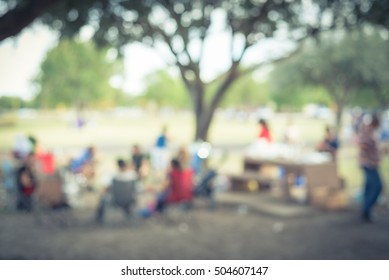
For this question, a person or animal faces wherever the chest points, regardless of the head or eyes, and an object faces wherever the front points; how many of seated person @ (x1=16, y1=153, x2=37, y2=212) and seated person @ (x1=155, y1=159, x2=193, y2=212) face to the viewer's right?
1

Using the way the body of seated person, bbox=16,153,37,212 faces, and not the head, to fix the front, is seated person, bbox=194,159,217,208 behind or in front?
in front

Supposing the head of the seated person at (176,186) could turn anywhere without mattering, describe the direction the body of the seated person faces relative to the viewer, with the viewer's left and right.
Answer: facing away from the viewer and to the left of the viewer

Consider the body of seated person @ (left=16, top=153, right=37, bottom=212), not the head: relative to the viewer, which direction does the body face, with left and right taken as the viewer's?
facing to the right of the viewer

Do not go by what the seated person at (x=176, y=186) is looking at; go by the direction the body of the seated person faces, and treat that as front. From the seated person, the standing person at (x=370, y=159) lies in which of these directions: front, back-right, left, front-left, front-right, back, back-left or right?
back-right

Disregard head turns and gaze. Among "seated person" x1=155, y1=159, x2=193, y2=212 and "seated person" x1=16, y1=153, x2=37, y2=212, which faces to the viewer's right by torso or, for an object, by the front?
"seated person" x1=16, y1=153, x2=37, y2=212

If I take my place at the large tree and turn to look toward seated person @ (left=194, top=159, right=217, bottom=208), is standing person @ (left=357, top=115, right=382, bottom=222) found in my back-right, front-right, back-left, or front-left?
front-left

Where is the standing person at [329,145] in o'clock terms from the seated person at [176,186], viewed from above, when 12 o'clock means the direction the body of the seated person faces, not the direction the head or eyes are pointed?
The standing person is roughly at 3 o'clock from the seated person.

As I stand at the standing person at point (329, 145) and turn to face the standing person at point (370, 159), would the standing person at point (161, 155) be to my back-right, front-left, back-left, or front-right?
back-right

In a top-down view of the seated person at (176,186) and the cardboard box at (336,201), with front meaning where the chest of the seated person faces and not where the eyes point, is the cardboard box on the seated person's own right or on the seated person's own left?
on the seated person's own right
